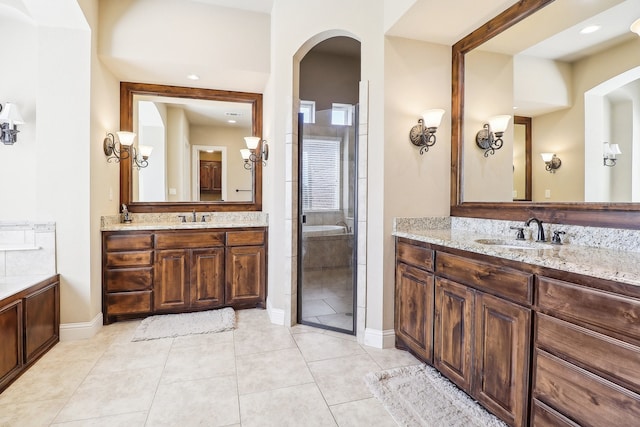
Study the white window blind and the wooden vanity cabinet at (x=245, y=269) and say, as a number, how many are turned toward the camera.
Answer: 2

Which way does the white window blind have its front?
toward the camera

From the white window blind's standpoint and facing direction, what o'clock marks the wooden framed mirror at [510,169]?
The wooden framed mirror is roughly at 10 o'clock from the white window blind.

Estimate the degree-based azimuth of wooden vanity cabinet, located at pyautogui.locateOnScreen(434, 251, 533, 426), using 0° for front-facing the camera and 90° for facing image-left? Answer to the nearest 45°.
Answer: approximately 45°

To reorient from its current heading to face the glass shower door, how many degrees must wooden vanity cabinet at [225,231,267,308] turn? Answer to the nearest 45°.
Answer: approximately 45° to its left

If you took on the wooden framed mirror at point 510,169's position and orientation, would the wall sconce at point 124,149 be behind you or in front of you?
in front

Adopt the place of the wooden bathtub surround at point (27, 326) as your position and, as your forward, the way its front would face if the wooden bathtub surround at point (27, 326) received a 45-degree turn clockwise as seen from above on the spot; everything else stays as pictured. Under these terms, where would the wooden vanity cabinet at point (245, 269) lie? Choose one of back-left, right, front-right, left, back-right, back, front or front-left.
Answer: left

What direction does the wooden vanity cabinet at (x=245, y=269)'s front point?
toward the camera

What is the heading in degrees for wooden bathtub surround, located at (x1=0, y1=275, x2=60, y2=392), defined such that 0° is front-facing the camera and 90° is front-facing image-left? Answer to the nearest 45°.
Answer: approximately 315°

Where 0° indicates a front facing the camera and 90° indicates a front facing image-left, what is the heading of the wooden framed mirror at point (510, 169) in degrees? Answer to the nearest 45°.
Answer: approximately 45°

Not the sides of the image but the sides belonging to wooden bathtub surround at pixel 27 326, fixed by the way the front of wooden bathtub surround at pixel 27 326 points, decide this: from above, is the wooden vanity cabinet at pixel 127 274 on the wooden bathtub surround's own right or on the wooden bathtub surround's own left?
on the wooden bathtub surround's own left

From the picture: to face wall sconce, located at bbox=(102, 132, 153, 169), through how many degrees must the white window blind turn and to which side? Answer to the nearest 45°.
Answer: approximately 90° to its right

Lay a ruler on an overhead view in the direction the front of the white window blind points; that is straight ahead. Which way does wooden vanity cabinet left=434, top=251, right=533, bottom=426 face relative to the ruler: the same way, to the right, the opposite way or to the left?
to the right

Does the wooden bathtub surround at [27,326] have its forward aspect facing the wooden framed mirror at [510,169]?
yes
